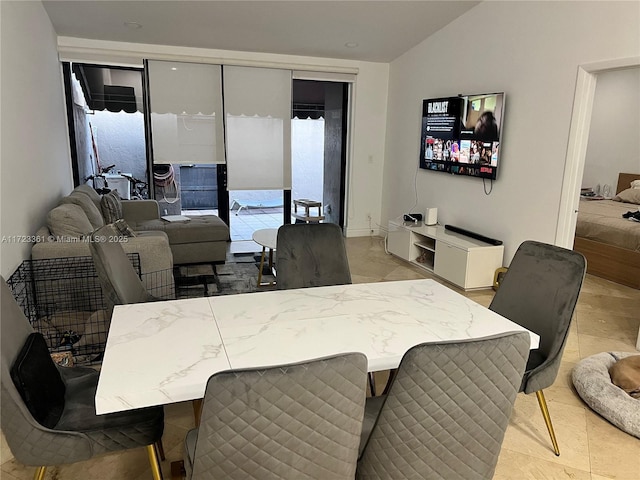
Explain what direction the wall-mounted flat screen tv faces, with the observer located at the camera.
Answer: facing the viewer and to the left of the viewer

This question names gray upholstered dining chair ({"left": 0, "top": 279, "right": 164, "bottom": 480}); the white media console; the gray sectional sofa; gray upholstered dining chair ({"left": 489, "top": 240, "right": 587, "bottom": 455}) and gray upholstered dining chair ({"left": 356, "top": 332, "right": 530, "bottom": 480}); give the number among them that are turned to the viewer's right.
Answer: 2

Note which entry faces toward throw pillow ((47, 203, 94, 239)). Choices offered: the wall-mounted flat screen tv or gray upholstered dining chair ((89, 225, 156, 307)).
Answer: the wall-mounted flat screen tv

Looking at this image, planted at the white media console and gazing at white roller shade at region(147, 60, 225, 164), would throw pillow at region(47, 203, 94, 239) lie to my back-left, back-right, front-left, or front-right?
front-left

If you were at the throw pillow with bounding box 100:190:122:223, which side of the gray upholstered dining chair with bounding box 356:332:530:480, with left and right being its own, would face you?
front

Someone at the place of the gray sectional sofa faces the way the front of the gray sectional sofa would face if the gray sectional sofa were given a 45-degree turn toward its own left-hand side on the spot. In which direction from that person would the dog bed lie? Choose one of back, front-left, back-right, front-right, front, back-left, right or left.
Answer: right

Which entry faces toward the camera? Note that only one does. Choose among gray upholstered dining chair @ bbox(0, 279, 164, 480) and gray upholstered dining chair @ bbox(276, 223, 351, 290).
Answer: gray upholstered dining chair @ bbox(276, 223, 351, 290)

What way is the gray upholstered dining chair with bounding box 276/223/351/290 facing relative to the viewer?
toward the camera

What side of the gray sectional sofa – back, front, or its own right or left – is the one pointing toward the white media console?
front

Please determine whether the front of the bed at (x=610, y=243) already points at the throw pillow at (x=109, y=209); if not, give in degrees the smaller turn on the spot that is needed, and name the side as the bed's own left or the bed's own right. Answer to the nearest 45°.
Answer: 0° — it already faces it

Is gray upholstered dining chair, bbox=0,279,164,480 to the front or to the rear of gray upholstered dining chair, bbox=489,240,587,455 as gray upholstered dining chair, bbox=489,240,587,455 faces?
to the front

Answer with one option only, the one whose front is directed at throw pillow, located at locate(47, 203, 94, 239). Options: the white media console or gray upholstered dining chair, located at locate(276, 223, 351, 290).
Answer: the white media console

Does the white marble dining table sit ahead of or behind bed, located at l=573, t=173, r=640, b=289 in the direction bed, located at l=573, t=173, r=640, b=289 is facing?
ahead

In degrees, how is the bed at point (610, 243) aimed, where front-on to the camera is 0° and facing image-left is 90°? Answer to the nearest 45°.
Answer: approximately 45°

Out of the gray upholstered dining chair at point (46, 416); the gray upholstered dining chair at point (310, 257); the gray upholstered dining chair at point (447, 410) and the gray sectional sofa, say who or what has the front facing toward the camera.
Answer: the gray upholstered dining chair at point (310, 257)

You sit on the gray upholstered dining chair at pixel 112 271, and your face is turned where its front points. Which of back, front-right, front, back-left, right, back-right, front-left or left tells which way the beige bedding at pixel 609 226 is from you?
front-left

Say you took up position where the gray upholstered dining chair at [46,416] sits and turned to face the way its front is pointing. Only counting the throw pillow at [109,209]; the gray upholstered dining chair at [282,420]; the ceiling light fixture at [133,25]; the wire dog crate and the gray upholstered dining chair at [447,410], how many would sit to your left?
3

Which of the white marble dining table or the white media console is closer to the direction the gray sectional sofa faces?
the white media console

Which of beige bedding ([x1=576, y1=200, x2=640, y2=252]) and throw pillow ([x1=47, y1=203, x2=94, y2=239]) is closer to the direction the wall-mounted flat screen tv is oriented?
the throw pillow

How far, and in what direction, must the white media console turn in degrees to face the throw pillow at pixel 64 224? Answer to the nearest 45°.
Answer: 0° — it already faces it

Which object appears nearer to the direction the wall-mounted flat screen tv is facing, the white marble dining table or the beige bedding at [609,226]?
the white marble dining table

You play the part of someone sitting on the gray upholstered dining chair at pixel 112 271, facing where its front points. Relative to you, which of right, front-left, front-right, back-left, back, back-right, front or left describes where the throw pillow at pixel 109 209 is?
back-left

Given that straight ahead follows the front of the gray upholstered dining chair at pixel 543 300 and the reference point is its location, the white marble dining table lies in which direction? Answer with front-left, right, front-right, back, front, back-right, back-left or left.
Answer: front
